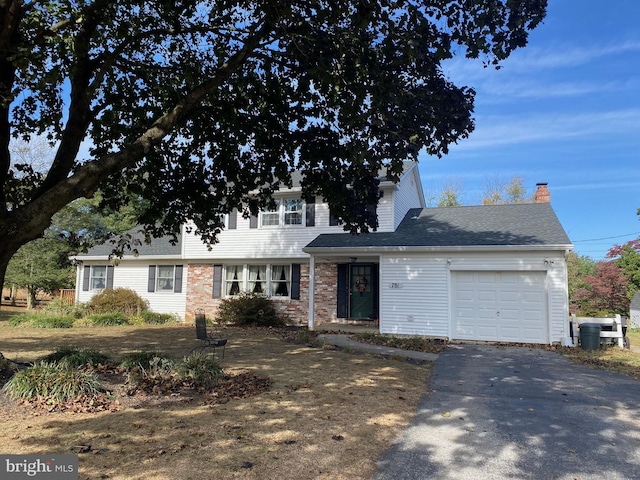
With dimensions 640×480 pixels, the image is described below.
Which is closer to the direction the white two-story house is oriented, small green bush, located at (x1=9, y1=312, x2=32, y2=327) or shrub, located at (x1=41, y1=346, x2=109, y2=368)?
the shrub

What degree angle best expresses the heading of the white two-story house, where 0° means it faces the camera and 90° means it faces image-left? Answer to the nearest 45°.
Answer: approximately 0°

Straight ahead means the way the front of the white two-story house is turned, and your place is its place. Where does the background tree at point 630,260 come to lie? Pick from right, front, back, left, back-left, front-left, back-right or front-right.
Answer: back-left

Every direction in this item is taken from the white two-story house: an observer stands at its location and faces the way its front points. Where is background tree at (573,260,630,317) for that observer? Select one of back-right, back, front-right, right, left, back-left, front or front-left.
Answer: back-left

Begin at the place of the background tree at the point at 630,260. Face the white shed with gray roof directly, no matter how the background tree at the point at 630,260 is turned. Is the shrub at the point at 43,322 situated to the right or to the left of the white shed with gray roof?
right

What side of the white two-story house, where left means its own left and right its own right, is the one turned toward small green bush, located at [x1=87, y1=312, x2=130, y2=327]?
right

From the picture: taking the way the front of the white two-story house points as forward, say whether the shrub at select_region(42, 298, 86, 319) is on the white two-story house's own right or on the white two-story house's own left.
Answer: on the white two-story house's own right

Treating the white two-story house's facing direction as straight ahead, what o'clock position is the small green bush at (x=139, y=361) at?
The small green bush is roughly at 1 o'clock from the white two-story house.

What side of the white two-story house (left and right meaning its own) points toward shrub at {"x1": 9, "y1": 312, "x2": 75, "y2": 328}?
right

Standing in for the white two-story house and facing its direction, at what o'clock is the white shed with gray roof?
The white shed with gray roof is roughly at 8 o'clock from the white two-story house.

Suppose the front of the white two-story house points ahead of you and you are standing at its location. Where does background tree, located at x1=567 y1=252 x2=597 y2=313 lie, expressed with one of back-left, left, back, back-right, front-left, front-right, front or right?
back-left
